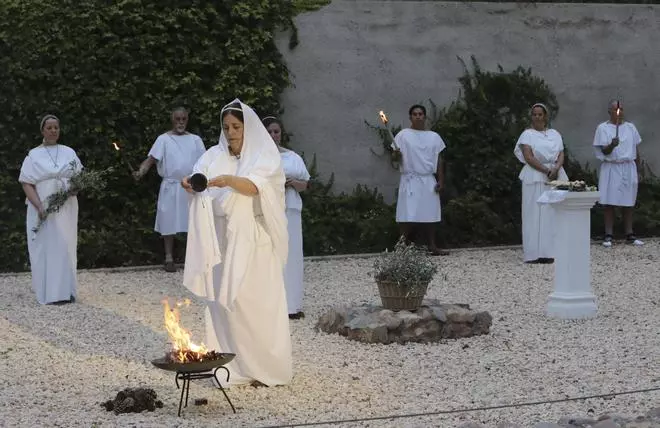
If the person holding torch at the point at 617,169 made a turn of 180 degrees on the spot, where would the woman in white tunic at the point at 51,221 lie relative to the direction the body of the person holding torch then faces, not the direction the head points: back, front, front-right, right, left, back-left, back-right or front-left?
back-left

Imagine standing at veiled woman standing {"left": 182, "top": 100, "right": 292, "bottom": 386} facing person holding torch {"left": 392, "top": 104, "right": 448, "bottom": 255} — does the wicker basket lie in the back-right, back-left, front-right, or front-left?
front-right

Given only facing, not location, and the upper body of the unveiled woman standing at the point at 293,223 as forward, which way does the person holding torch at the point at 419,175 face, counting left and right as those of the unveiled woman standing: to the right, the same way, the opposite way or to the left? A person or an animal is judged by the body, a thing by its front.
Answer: the same way

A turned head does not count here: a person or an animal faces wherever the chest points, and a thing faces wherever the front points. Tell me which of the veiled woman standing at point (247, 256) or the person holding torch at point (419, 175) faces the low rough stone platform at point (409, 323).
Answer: the person holding torch

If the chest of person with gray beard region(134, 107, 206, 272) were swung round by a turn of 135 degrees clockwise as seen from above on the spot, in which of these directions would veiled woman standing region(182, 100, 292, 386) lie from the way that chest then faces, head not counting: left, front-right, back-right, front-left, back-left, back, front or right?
back-left

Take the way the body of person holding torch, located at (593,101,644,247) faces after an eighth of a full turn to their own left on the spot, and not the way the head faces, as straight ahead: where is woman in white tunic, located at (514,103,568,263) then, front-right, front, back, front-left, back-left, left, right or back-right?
right

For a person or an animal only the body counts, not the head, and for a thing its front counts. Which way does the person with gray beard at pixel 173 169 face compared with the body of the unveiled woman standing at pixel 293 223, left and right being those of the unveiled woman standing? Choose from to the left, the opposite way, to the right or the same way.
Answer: the same way

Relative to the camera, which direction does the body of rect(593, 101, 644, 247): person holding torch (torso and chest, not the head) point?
toward the camera

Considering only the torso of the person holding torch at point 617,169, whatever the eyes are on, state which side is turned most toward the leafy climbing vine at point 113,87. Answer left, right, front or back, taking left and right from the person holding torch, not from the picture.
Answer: right

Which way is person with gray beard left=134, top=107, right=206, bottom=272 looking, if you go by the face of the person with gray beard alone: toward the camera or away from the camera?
toward the camera

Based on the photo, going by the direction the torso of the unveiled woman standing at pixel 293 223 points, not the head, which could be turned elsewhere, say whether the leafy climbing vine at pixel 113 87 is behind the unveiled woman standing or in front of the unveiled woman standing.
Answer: behind

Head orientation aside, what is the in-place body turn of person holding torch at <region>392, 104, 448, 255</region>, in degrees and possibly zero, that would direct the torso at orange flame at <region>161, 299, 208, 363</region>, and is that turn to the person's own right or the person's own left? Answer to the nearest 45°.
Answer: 0° — they already face it

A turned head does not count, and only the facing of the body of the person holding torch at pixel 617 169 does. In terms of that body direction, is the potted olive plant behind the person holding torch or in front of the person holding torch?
in front

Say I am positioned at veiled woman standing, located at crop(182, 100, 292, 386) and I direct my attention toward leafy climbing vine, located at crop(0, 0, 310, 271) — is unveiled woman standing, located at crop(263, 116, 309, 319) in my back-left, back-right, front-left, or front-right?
front-right

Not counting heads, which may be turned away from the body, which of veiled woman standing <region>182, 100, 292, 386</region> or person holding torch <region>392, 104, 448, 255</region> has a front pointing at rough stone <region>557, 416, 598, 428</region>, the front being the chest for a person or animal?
the person holding torch

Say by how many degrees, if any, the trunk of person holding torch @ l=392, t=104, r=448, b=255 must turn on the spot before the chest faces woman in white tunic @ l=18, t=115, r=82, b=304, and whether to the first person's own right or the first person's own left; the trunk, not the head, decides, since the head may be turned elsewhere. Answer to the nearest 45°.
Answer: approximately 45° to the first person's own right

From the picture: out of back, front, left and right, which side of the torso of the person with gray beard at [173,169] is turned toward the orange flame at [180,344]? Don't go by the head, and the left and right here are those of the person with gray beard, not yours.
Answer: front

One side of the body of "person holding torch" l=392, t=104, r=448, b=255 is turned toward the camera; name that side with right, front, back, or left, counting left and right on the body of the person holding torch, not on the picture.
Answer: front

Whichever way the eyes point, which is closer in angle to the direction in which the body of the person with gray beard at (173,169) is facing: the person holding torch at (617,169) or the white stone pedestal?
the white stone pedestal

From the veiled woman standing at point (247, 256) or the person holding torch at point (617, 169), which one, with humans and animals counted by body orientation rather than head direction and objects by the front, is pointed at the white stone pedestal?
the person holding torch

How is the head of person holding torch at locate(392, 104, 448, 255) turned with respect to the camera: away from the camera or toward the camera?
toward the camera
